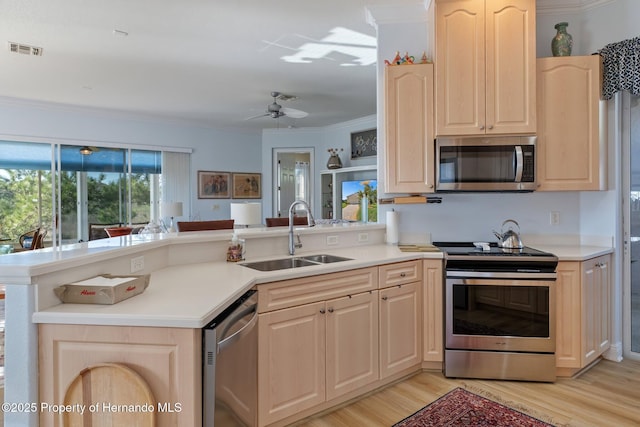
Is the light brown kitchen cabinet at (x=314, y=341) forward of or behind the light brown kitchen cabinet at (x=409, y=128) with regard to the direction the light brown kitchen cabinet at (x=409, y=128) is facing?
forward

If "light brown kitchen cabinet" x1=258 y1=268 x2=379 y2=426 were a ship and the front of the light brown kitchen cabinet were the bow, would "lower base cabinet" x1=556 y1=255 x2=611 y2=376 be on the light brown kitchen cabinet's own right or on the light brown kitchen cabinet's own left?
on the light brown kitchen cabinet's own left

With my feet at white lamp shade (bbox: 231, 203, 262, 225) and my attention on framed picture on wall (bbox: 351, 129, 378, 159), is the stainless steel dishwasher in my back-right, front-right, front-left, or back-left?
back-right

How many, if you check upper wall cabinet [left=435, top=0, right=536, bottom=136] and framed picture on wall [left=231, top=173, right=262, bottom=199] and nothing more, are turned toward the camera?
2

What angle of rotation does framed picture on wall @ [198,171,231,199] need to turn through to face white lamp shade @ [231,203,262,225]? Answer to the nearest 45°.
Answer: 0° — it already faces it

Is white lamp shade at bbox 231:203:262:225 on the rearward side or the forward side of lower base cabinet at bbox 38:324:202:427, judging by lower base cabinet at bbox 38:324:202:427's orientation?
on the rearward side

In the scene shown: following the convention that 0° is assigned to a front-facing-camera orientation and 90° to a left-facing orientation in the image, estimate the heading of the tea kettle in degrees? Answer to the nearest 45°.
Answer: approximately 90°

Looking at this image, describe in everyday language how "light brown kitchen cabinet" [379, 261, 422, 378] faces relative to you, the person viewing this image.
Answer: facing the viewer and to the right of the viewer
